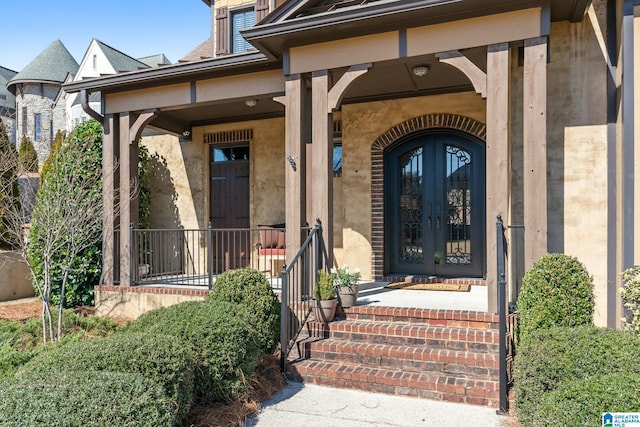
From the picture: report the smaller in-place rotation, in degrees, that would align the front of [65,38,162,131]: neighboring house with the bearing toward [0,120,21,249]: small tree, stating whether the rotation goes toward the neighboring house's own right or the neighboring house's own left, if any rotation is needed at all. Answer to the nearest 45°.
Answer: approximately 45° to the neighboring house's own left

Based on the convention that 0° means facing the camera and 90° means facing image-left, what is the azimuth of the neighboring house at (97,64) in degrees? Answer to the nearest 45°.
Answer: approximately 45°

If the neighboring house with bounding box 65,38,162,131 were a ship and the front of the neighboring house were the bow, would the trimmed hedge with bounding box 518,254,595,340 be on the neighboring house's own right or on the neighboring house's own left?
on the neighboring house's own left

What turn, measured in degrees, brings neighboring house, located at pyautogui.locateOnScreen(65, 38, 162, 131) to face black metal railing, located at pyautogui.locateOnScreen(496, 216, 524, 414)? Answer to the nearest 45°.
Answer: approximately 45° to its left

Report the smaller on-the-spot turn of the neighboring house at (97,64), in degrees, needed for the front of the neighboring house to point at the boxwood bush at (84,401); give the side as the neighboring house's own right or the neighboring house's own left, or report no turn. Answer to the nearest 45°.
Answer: approximately 45° to the neighboring house's own left

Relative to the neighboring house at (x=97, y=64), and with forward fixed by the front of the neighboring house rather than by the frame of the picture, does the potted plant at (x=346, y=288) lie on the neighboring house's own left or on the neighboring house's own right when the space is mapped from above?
on the neighboring house's own left

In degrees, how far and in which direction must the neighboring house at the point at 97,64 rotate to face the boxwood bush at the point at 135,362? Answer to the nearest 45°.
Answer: approximately 45° to its left

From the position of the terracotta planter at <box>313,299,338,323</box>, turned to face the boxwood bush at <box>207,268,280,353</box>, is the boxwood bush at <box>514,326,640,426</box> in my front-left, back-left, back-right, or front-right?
back-left
